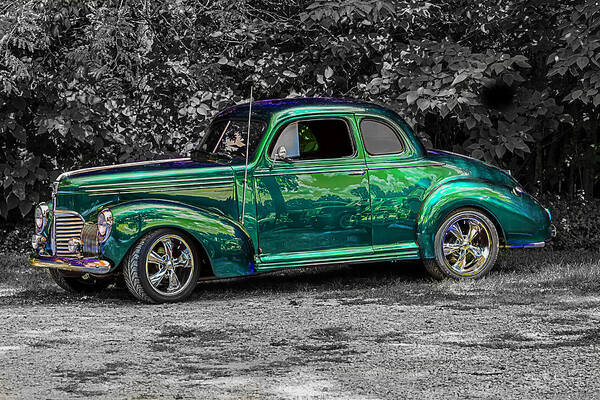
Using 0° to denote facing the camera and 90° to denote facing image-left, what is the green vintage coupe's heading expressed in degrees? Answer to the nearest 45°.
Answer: approximately 45°
